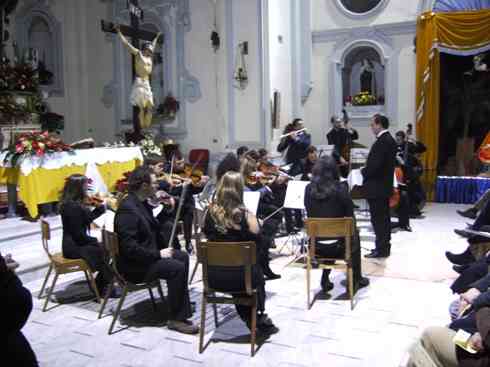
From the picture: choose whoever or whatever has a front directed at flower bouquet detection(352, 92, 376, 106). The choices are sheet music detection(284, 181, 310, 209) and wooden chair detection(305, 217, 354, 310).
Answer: the wooden chair

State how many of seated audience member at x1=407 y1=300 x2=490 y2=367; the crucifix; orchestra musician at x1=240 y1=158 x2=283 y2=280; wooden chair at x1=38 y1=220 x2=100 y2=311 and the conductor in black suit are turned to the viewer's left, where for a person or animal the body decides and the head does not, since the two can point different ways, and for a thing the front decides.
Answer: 2

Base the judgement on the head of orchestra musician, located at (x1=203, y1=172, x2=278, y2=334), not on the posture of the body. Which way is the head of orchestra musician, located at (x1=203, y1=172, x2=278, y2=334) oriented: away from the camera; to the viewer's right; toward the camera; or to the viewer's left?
away from the camera

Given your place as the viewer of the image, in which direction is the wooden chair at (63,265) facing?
facing to the right of the viewer

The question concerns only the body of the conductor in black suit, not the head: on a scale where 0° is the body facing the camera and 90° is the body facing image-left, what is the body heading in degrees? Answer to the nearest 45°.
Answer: approximately 90°

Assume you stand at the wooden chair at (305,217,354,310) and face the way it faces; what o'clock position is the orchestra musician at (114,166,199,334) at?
The orchestra musician is roughly at 8 o'clock from the wooden chair.

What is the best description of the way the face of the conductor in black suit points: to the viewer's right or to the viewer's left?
to the viewer's left

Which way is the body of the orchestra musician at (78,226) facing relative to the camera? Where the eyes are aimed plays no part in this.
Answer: to the viewer's right

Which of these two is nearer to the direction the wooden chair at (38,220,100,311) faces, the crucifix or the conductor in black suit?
the conductor in black suit

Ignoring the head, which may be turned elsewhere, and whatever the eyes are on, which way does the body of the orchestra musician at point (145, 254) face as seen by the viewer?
to the viewer's right

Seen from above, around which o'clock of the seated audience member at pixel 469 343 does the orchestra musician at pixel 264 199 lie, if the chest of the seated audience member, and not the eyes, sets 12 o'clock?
The orchestra musician is roughly at 2 o'clock from the seated audience member.

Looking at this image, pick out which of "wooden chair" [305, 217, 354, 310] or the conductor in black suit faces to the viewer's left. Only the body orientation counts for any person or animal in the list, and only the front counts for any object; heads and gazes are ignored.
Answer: the conductor in black suit

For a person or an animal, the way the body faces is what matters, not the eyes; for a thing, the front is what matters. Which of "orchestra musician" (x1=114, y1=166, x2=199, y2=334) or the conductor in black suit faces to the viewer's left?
the conductor in black suit
